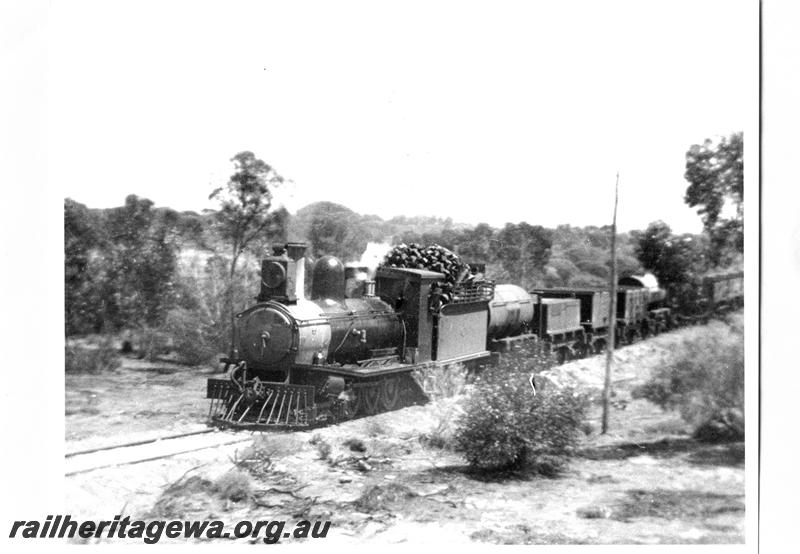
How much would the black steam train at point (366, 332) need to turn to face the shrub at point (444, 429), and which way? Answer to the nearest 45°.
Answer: approximately 90° to its left

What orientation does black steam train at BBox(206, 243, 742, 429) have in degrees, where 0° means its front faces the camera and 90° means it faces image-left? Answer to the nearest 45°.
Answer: approximately 45°

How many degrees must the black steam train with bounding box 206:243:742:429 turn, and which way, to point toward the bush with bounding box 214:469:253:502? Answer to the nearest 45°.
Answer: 0° — it already faces it

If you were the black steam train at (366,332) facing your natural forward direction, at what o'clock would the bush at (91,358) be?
The bush is roughly at 1 o'clock from the black steam train.
